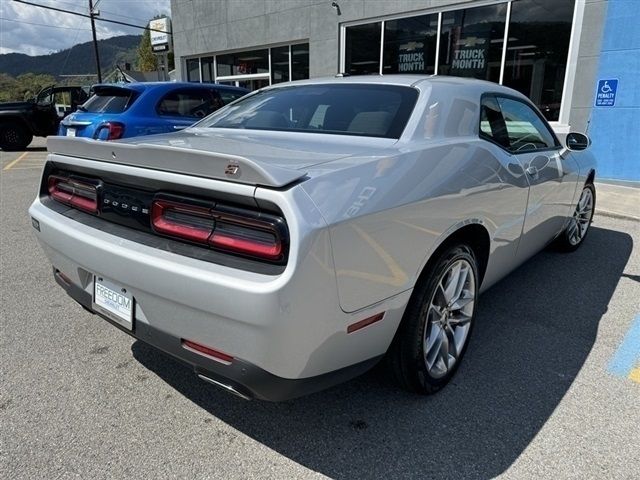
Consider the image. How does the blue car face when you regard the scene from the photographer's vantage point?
facing away from the viewer and to the right of the viewer

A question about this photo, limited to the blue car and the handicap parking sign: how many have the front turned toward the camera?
1

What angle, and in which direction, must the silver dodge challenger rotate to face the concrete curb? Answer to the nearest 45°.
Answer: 0° — it already faces it

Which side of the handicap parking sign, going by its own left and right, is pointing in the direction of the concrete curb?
front

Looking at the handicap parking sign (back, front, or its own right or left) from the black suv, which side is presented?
right

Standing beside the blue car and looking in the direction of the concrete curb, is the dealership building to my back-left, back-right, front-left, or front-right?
front-left

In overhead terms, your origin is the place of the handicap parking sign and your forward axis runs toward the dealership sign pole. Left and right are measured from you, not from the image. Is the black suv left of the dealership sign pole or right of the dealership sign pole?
left

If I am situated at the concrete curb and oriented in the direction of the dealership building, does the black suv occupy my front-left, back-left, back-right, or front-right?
front-left

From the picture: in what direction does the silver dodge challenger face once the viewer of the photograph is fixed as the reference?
facing away from the viewer and to the right of the viewer

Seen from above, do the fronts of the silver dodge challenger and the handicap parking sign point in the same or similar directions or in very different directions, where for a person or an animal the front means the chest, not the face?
very different directions

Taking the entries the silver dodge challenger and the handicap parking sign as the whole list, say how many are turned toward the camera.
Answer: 1

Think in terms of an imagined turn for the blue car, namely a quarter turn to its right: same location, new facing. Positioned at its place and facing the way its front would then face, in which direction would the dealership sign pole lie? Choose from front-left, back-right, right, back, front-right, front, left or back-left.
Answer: back-left

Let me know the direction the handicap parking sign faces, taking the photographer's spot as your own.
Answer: facing the viewer

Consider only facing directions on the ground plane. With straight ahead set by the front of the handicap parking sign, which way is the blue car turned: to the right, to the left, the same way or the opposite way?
the opposite way

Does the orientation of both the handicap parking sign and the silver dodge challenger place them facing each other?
yes

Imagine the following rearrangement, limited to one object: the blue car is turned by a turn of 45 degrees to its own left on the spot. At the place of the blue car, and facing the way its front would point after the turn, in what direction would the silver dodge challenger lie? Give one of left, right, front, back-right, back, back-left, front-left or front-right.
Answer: back

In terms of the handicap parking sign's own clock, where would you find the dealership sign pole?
The dealership sign pole is roughly at 4 o'clock from the handicap parking sign.

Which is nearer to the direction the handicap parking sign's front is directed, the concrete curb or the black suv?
the concrete curb
